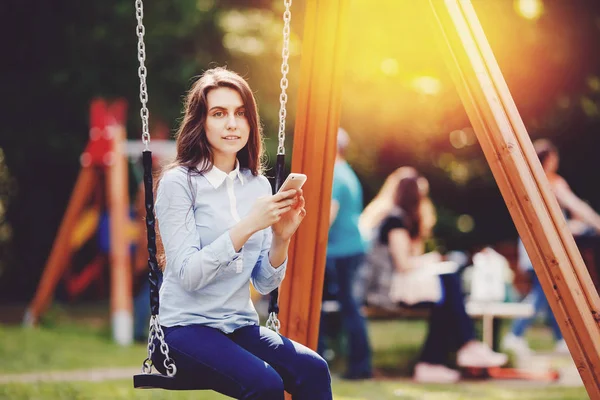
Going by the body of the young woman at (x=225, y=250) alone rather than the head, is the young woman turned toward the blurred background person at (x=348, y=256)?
no

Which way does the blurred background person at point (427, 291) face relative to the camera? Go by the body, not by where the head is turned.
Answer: to the viewer's right

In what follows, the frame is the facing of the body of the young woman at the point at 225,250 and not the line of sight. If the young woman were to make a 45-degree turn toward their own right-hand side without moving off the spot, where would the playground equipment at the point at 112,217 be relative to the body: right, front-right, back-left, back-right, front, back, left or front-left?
back

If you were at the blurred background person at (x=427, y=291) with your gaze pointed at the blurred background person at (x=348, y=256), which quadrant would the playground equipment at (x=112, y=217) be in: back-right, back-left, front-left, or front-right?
front-right

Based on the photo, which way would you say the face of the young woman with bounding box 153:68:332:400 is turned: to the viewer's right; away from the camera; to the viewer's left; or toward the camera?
toward the camera

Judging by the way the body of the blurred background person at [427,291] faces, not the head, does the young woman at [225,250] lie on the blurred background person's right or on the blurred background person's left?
on the blurred background person's right

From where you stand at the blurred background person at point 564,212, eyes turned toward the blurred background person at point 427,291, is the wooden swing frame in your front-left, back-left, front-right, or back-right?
front-left

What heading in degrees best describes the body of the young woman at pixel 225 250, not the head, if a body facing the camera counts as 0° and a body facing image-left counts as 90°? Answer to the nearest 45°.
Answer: approximately 315°
